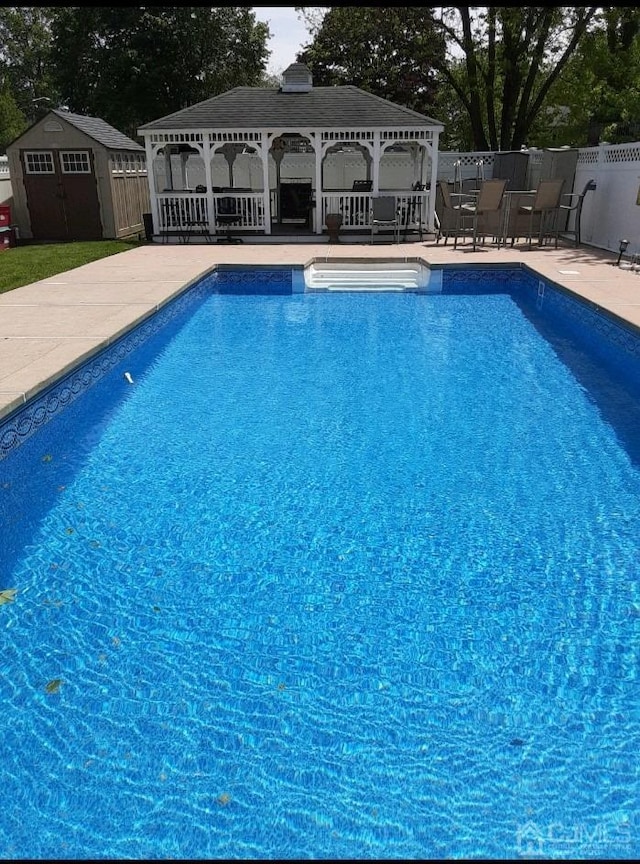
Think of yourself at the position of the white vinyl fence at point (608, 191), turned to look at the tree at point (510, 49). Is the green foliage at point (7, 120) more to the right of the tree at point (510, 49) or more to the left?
left

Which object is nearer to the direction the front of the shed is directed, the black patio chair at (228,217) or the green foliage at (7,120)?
the black patio chair

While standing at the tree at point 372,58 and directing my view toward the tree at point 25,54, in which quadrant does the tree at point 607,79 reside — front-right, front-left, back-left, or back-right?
back-left

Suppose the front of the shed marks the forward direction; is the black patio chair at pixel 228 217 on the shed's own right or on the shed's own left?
on the shed's own left

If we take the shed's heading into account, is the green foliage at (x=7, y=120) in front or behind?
behind

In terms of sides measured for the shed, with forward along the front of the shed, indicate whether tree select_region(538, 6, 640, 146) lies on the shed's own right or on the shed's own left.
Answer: on the shed's own left

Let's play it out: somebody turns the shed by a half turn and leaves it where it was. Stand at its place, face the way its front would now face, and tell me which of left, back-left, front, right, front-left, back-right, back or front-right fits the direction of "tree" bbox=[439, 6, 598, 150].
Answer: right

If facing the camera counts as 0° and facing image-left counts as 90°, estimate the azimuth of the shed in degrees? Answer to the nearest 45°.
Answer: approximately 0°

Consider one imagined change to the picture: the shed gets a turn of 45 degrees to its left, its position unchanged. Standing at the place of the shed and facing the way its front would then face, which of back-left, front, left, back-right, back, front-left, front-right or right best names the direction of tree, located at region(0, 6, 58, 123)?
back-left

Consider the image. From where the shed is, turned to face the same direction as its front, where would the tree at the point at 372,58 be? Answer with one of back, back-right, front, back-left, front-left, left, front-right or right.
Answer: back-left
